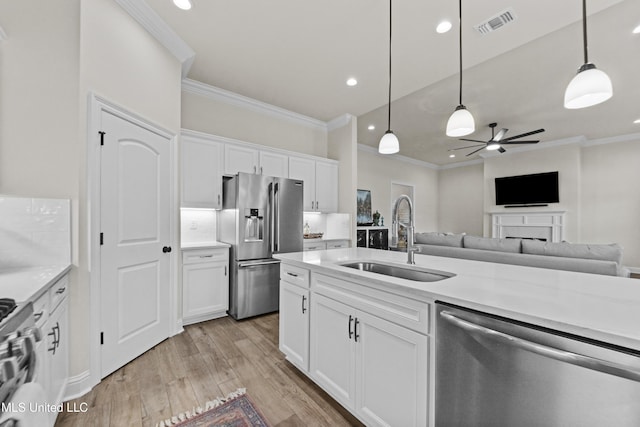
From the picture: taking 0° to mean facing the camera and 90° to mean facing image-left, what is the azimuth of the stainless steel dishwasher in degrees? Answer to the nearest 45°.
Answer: approximately 45°

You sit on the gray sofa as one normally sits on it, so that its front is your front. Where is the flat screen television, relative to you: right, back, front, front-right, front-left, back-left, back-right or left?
front-left

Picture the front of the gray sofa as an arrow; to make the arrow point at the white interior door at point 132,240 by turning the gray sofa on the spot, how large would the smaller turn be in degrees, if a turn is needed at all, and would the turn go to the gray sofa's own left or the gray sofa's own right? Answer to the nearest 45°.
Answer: approximately 180°

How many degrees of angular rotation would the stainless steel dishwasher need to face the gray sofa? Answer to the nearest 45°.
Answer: approximately 135° to its right

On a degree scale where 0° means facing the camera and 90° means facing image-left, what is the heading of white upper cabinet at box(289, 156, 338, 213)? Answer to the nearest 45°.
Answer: approximately 315°

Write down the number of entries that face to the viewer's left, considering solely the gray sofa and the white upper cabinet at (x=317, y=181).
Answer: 0

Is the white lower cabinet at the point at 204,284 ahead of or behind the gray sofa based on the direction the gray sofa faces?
behind

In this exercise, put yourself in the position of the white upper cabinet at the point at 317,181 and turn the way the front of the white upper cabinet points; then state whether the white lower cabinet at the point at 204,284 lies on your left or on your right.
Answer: on your right

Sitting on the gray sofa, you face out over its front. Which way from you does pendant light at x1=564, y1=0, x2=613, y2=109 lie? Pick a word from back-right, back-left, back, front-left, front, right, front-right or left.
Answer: back-right

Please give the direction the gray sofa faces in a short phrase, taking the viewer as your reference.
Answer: facing away from the viewer and to the right of the viewer
